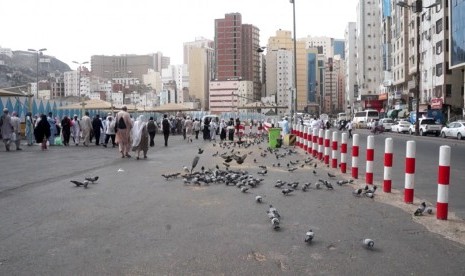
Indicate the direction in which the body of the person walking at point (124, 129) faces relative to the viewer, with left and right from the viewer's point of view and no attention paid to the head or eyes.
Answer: facing away from the viewer

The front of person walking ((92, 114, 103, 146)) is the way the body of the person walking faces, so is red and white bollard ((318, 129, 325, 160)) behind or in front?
behind

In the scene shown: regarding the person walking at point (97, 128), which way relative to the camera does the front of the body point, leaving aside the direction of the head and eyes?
away from the camera
